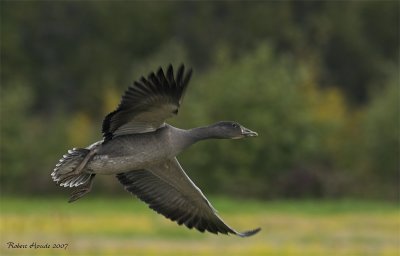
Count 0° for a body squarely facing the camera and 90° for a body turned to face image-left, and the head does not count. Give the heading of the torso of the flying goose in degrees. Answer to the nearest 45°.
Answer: approximately 270°
